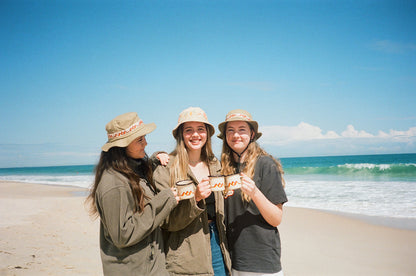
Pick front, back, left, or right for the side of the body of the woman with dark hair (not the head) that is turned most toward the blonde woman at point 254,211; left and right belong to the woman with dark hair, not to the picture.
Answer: front

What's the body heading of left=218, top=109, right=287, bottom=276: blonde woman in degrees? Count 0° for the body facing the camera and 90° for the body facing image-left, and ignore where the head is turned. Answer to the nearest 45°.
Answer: approximately 45°

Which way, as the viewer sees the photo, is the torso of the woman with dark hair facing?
to the viewer's right

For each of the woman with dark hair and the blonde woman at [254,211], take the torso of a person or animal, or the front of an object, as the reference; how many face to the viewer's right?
1
